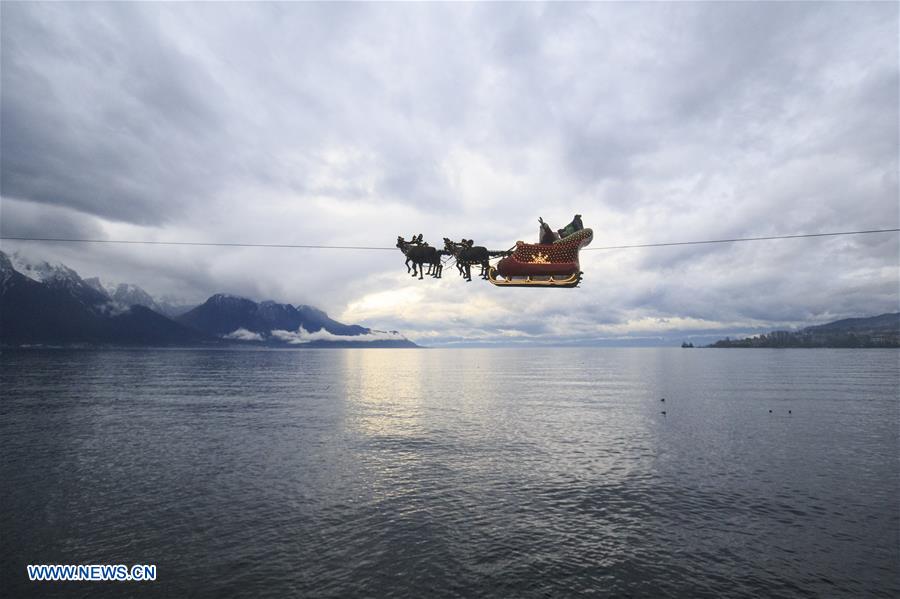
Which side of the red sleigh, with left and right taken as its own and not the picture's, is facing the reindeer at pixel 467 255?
front

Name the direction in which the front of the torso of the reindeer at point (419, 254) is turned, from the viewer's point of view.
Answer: to the viewer's left

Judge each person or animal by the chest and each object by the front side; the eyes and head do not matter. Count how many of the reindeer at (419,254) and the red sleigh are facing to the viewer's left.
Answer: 2

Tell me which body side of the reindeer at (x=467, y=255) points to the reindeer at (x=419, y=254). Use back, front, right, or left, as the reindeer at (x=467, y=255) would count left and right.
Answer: front

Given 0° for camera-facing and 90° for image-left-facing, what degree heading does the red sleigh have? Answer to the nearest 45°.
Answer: approximately 90°

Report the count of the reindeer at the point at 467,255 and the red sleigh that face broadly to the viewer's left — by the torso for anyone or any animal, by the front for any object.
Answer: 2

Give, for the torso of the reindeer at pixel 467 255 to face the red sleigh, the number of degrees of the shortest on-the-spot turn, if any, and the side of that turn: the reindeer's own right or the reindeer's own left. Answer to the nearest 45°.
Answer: approximately 180°

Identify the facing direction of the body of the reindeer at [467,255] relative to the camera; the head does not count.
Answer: to the viewer's left

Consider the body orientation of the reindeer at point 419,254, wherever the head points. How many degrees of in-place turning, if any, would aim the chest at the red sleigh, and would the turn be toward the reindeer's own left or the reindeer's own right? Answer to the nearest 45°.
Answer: approximately 180°

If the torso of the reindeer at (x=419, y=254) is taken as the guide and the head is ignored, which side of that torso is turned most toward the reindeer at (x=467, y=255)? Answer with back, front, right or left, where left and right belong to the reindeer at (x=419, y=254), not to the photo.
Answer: back
